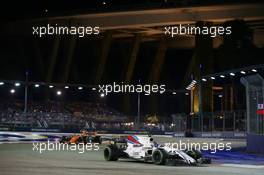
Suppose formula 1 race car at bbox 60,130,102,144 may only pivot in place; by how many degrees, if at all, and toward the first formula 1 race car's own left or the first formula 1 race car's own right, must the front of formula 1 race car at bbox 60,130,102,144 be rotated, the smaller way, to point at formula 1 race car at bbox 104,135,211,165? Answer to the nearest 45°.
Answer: approximately 45° to the first formula 1 race car's own left

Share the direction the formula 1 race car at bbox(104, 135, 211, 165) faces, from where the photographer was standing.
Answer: facing the viewer and to the right of the viewer

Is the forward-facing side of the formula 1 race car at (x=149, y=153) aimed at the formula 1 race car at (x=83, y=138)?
no

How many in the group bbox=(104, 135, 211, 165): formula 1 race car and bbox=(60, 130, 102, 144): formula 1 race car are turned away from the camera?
0
